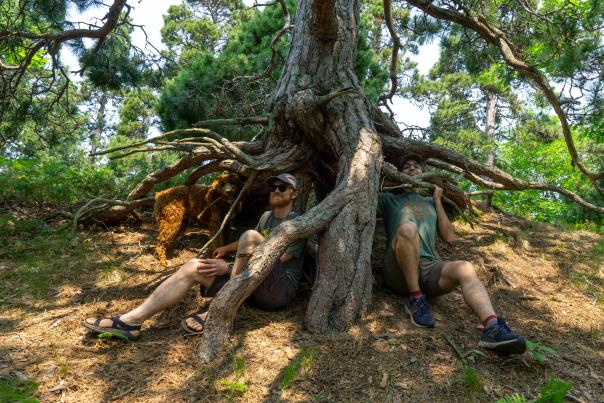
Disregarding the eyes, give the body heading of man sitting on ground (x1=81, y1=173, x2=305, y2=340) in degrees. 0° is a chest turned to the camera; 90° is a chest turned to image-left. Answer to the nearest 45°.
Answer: approximately 45°

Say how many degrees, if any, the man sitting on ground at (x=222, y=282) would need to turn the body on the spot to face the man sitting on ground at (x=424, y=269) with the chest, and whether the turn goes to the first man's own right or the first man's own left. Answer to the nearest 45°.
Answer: approximately 135° to the first man's own left

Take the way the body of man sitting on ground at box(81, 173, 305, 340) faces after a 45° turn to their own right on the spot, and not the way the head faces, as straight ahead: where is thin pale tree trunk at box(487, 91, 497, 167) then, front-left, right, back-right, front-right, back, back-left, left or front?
back-right
